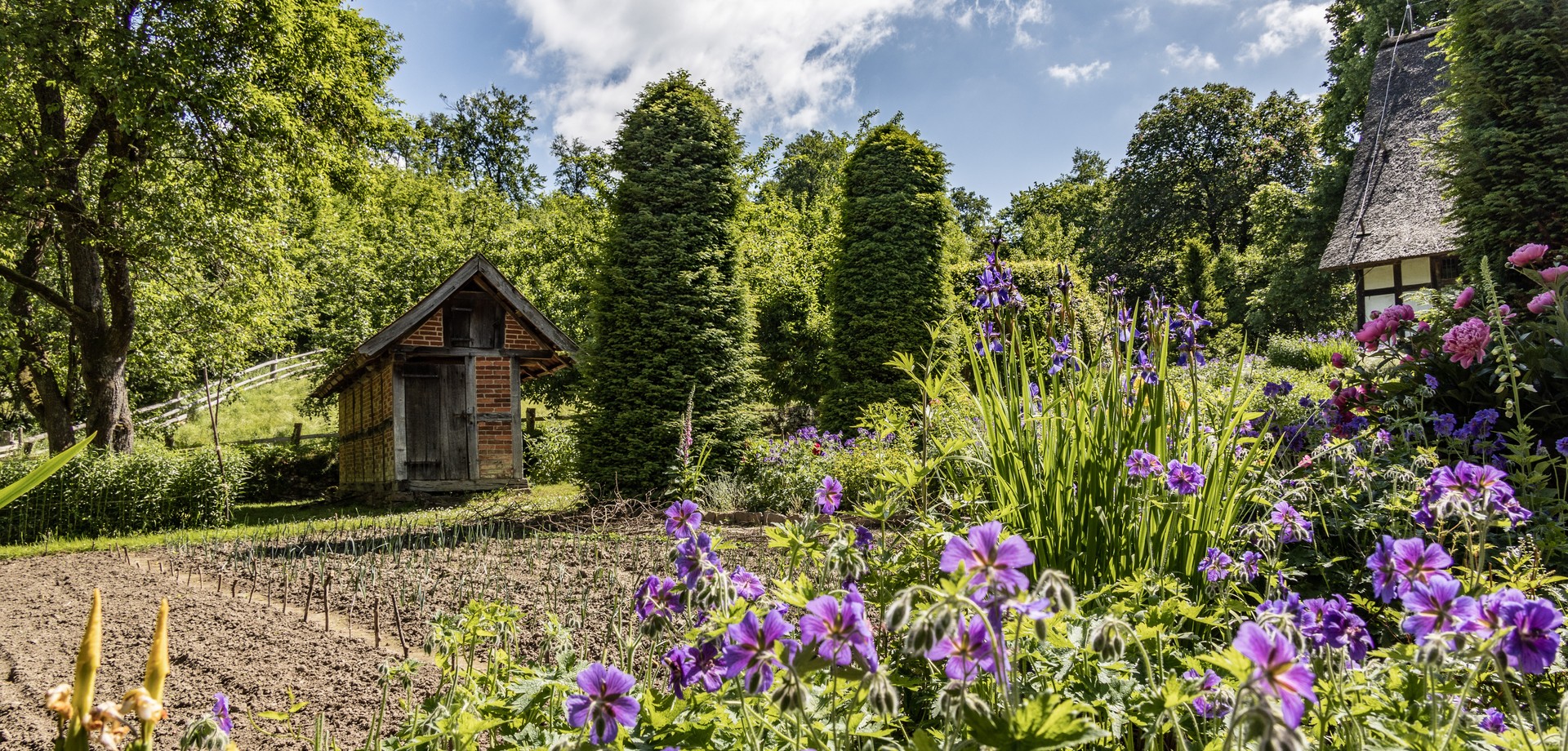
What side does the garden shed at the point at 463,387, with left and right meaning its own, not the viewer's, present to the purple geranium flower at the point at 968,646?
front

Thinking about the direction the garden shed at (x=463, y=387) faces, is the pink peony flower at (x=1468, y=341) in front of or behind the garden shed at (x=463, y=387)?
in front

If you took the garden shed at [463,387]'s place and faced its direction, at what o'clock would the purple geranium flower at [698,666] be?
The purple geranium flower is roughly at 12 o'clock from the garden shed.

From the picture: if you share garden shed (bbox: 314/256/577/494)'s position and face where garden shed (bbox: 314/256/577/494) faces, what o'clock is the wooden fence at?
The wooden fence is roughly at 5 o'clock from the garden shed.

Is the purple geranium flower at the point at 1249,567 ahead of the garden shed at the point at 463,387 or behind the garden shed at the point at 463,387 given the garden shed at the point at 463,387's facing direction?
ahead

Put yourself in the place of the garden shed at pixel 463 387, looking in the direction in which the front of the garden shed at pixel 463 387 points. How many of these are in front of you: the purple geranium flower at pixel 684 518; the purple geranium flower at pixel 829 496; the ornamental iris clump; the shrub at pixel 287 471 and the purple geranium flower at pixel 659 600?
4

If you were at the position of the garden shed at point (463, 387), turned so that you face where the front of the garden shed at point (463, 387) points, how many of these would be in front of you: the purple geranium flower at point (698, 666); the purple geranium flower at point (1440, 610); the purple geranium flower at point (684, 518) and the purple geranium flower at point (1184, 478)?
4

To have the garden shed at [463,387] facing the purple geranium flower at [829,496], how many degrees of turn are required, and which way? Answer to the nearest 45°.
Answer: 0° — it already faces it

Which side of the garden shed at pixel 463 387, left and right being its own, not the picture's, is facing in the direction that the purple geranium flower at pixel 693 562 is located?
front

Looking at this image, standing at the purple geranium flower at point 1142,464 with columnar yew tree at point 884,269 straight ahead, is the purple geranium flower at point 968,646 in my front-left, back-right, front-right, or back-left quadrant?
back-left

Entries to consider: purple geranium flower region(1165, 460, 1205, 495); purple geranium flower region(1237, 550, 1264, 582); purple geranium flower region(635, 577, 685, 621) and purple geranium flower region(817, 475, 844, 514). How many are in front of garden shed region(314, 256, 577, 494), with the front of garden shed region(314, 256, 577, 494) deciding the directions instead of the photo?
4

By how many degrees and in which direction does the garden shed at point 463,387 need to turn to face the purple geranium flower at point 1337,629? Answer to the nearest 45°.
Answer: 0° — it already faces it

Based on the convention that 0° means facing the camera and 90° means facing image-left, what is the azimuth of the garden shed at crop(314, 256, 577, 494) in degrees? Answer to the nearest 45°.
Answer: approximately 0°

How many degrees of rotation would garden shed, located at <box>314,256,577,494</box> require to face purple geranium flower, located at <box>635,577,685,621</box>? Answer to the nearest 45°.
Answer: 0° — it already faces it
